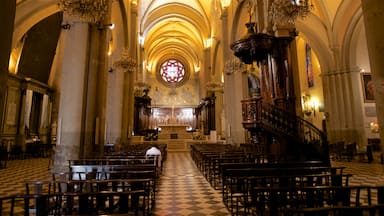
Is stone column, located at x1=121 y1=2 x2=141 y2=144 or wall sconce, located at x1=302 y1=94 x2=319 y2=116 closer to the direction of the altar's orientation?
the stone column

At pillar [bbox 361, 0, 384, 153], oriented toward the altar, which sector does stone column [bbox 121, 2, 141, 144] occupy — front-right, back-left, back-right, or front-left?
front-left

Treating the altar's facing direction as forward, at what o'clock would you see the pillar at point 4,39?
The pillar is roughly at 12 o'clock from the altar.

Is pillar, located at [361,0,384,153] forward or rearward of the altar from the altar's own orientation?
forward

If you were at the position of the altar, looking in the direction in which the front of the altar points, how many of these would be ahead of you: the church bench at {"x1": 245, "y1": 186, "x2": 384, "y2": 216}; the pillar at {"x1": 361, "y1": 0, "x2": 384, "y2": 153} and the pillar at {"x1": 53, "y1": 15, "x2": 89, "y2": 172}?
3

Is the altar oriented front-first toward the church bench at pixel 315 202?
yes

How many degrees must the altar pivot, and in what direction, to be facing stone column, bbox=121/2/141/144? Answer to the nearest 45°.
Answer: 0° — it already faces it

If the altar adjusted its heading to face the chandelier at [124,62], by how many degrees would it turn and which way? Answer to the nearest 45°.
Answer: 0° — it already faces it

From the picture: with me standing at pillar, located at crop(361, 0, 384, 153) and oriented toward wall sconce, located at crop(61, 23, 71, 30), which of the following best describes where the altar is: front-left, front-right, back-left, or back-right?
front-right

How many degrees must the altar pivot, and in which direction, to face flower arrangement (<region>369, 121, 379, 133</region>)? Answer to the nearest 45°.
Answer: approximately 45° to its left

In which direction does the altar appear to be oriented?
toward the camera

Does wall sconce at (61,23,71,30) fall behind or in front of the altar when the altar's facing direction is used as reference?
in front

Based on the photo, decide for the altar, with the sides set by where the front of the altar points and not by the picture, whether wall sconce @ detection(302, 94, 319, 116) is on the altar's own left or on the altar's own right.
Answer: on the altar's own left
